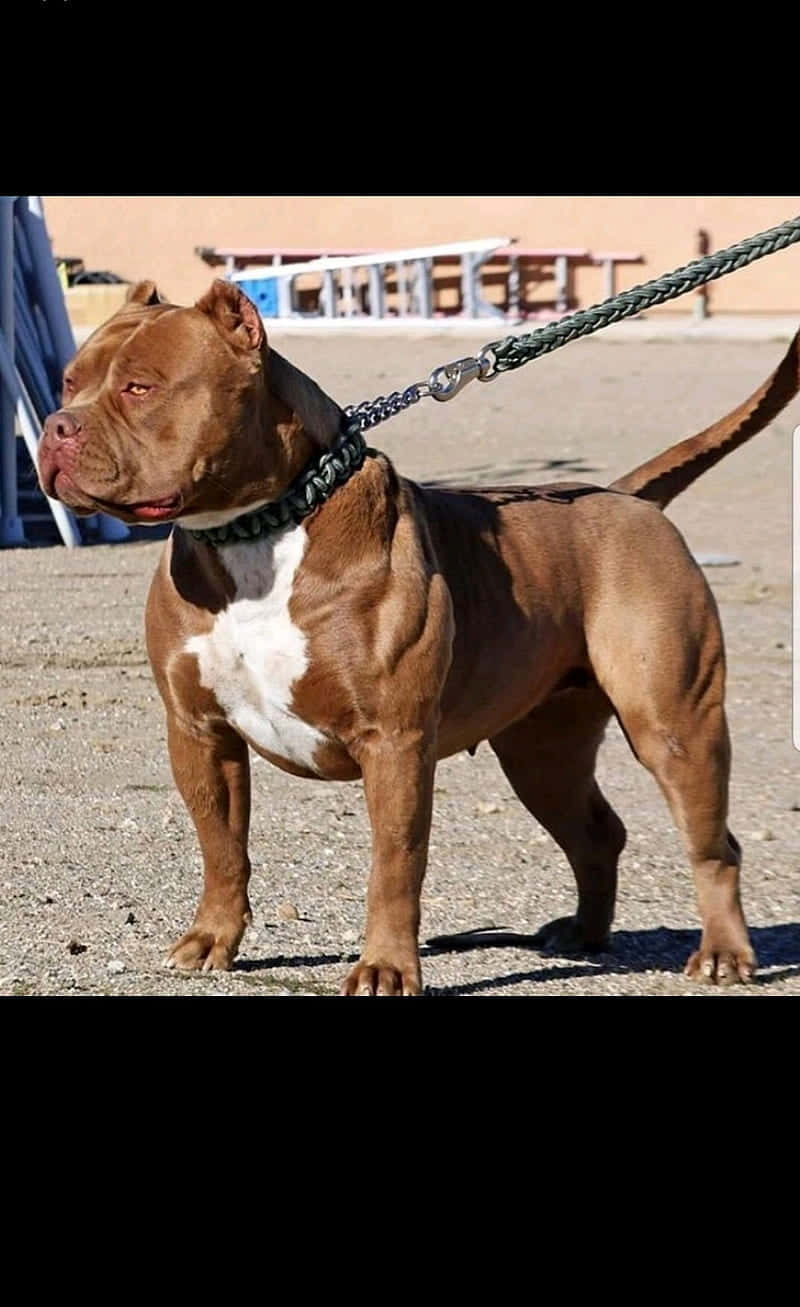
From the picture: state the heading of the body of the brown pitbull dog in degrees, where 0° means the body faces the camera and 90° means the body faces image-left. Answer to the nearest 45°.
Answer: approximately 45°
